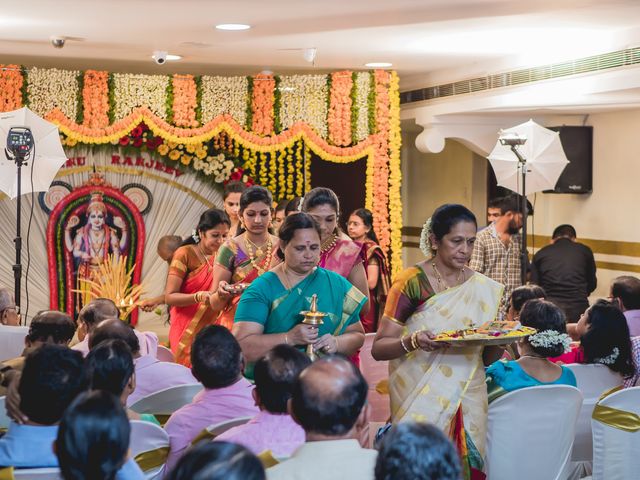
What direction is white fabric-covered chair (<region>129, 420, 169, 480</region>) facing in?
away from the camera

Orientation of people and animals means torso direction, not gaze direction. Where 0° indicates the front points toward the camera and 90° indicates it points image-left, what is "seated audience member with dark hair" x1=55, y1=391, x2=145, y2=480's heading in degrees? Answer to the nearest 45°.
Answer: approximately 180°

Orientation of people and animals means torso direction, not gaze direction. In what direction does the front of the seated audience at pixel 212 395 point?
away from the camera

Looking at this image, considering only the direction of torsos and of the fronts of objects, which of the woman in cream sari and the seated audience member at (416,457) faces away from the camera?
the seated audience member

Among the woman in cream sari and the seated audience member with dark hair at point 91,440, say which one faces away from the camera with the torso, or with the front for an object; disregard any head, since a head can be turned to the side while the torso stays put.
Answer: the seated audience member with dark hair

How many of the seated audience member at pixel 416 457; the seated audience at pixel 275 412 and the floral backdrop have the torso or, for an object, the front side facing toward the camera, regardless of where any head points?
1

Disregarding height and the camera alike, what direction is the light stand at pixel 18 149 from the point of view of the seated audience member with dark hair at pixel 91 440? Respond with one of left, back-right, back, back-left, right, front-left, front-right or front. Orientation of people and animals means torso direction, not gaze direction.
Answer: front

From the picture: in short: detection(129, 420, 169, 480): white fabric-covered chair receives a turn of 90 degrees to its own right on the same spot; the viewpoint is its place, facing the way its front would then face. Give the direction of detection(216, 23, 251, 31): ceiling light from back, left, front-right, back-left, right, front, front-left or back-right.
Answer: left

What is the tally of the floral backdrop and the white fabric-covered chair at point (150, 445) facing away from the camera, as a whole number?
1

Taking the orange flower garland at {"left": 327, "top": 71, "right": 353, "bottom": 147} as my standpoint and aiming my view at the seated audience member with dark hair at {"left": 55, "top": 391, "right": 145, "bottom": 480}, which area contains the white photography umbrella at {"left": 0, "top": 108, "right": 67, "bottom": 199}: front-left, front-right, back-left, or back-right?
front-right

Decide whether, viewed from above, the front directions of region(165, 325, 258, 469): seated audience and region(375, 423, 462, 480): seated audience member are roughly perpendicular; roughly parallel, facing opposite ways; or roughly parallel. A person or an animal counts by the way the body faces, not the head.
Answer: roughly parallel

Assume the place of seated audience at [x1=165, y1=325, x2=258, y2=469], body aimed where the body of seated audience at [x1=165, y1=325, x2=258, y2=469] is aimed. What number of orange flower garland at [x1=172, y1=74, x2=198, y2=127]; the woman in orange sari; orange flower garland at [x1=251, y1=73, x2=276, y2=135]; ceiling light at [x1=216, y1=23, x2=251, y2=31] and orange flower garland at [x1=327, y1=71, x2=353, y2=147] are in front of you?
5

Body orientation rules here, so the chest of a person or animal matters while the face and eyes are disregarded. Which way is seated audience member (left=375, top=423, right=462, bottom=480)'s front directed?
away from the camera

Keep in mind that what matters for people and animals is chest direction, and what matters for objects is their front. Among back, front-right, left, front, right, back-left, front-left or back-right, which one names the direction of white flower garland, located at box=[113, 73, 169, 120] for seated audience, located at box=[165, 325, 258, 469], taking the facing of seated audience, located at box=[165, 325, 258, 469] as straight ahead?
front

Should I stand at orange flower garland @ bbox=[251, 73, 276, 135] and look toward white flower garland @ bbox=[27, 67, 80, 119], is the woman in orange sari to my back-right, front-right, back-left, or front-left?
front-left

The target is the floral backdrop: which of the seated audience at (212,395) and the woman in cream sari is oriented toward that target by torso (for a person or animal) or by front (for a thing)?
the seated audience

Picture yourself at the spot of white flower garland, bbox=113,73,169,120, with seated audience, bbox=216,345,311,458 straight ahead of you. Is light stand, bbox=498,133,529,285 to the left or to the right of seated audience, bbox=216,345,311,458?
left

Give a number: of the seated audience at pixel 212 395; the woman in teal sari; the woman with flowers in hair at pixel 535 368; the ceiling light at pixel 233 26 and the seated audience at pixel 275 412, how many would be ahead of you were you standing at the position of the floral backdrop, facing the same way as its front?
5

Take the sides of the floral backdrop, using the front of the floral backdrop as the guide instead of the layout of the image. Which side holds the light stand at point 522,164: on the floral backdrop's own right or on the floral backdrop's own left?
on the floral backdrop's own left

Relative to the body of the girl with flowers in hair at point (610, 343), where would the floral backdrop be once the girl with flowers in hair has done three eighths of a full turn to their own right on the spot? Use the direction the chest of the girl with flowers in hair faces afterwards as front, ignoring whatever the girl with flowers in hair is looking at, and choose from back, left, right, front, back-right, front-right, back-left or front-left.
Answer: back-left

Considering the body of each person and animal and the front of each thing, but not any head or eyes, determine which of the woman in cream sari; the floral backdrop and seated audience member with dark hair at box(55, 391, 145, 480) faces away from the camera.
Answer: the seated audience member with dark hair

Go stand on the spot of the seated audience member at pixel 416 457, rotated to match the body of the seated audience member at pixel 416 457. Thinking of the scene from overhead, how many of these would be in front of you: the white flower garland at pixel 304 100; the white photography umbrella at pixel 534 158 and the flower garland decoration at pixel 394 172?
3

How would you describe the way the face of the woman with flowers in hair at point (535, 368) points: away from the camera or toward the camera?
away from the camera
